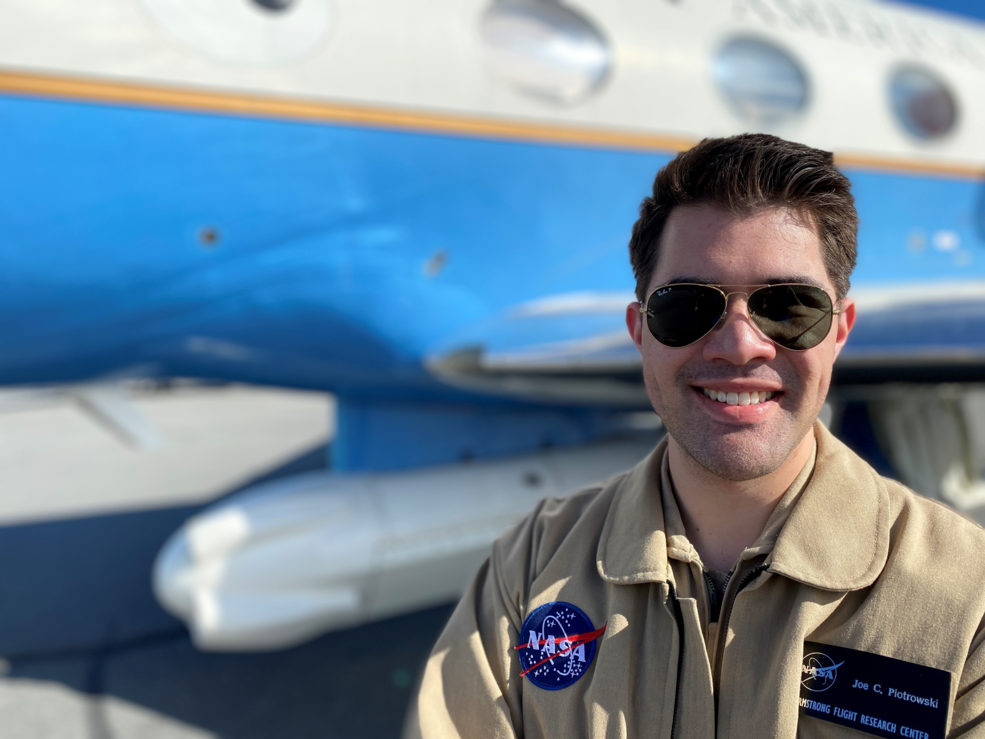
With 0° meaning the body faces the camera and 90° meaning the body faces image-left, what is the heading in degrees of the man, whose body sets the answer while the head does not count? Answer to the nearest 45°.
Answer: approximately 0°
